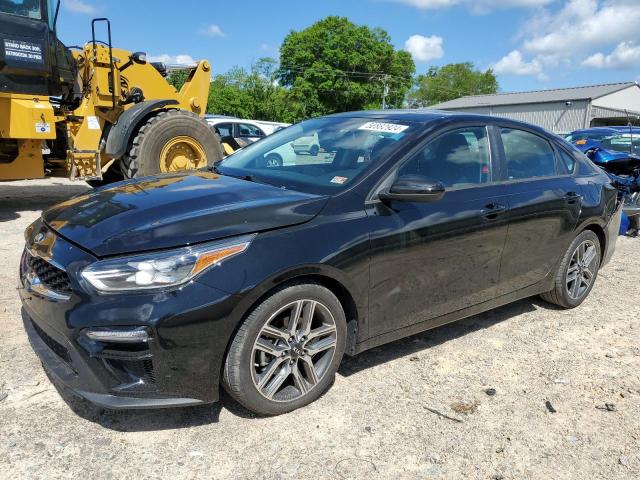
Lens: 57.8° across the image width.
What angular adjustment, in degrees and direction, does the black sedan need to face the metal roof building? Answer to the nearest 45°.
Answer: approximately 180°

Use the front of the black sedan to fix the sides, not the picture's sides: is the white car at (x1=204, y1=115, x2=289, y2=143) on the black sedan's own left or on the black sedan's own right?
on the black sedan's own right

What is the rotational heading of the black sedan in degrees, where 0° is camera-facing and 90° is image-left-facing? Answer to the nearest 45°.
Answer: approximately 45°

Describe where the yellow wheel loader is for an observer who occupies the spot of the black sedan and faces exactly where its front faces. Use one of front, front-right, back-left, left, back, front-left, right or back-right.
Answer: right
